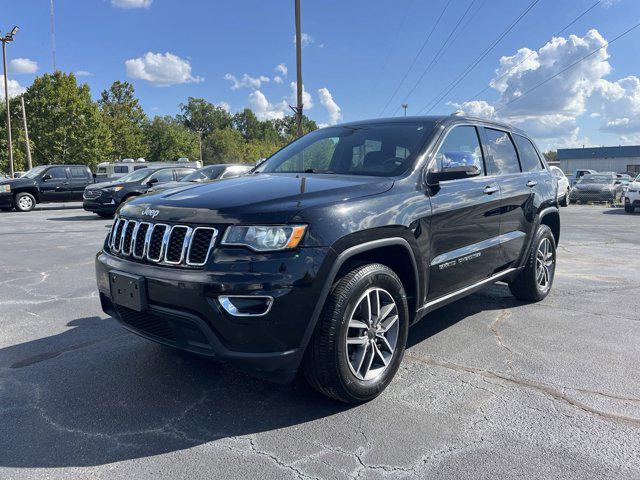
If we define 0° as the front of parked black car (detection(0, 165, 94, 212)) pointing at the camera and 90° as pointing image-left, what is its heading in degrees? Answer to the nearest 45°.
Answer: approximately 45°

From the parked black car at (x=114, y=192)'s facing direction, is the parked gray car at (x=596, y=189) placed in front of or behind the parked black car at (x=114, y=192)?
behind

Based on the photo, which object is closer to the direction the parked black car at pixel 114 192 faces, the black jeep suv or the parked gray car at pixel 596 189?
the black jeep suv

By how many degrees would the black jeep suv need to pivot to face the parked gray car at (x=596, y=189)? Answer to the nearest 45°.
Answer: approximately 180°

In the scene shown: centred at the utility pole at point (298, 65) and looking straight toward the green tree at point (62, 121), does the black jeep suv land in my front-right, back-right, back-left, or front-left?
back-left

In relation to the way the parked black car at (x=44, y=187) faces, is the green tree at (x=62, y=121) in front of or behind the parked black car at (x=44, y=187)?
behind

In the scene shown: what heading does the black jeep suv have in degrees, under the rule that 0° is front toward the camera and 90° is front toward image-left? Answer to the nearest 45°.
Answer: approximately 45°

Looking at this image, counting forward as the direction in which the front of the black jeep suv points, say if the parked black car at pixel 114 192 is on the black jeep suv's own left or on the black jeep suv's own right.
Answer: on the black jeep suv's own right

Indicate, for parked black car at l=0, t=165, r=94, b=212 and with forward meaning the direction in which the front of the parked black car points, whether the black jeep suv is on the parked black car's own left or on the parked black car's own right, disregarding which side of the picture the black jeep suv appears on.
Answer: on the parked black car's own left
